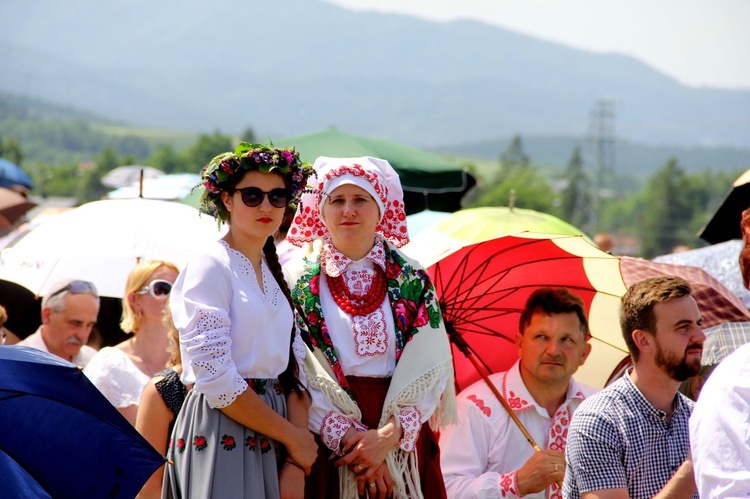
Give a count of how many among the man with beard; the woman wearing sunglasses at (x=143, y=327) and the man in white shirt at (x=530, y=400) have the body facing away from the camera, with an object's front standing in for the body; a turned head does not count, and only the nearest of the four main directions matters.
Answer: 0

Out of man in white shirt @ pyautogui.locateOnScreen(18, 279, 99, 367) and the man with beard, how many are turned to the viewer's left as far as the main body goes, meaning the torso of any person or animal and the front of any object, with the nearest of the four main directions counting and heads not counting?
0

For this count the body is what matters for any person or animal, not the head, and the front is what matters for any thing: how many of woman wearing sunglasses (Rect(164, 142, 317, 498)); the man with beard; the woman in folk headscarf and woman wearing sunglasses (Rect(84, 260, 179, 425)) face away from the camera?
0

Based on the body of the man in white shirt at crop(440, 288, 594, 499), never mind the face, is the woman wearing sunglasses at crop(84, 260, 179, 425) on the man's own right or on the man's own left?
on the man's own right

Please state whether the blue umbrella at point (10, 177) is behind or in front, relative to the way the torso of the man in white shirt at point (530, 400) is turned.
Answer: behind

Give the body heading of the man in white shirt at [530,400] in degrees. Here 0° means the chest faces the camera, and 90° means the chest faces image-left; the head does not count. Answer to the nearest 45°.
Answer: approximately 315°

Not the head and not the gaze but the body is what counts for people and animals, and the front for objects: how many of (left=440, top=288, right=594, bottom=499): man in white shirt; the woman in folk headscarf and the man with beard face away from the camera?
0

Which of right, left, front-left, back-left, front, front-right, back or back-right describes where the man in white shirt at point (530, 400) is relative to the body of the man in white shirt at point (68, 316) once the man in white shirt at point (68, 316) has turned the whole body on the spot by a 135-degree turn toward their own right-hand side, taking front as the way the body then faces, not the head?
back-left

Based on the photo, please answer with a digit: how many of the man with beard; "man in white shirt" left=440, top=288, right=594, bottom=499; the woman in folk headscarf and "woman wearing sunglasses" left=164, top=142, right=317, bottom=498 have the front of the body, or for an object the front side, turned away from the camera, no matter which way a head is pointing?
0

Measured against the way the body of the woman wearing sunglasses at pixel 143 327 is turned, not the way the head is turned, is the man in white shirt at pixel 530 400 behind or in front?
in front

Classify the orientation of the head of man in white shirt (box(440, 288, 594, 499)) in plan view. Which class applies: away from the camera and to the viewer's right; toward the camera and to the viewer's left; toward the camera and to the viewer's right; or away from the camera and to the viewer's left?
toward the camera and to the viewer's right

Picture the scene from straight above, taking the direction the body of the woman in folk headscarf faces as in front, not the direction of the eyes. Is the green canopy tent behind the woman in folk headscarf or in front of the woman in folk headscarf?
behind

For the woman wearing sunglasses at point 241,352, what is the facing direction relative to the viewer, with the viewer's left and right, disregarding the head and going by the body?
facing the viewer and to the right of the viewer
